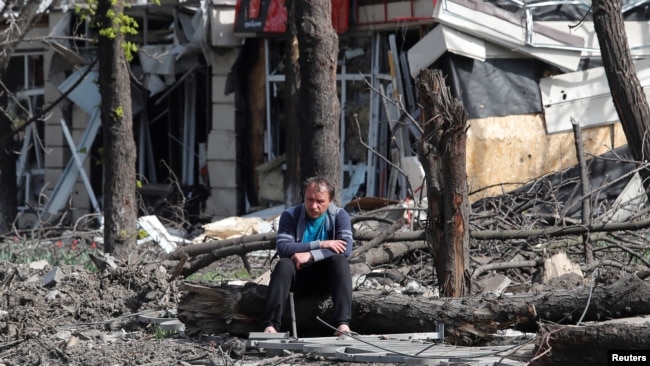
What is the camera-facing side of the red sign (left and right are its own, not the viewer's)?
front

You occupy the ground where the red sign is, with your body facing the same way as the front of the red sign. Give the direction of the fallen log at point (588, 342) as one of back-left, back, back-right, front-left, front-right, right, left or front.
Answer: front

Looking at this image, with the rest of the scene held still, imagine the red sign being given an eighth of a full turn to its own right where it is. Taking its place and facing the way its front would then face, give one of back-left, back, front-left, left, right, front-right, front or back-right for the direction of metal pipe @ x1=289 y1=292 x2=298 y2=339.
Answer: front-left

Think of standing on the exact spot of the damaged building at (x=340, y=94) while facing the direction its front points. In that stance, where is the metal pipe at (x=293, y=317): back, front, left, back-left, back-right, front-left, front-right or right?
front

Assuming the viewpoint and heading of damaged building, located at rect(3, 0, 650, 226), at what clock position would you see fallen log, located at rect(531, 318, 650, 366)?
The fallen log is roughly at 12 o'clock from the damaged building.

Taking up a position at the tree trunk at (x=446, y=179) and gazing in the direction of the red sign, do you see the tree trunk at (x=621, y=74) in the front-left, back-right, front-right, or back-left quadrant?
front-right

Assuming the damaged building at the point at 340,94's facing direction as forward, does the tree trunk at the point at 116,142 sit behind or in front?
in front

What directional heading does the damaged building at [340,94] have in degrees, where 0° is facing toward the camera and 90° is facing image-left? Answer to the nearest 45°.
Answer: approximately 0°

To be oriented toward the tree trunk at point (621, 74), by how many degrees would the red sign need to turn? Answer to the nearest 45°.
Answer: approximately 45° to its left

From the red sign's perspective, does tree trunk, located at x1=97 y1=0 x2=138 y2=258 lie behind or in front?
in front

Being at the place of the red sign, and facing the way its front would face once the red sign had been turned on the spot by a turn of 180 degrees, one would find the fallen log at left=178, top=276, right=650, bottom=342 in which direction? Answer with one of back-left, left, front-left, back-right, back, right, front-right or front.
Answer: back

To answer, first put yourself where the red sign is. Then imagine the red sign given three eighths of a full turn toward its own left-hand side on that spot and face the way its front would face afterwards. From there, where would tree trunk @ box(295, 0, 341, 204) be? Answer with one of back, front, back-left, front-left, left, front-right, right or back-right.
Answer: back-right

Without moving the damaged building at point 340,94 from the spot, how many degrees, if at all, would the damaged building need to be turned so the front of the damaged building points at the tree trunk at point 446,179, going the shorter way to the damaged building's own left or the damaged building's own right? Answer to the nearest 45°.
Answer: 0° — it already faces it

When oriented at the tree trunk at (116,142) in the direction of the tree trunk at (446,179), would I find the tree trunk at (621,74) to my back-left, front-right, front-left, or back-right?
front-left

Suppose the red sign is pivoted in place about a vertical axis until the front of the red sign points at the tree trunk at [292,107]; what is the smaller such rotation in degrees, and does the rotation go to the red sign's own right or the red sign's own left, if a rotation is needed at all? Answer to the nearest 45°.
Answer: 0° — it already faces it
